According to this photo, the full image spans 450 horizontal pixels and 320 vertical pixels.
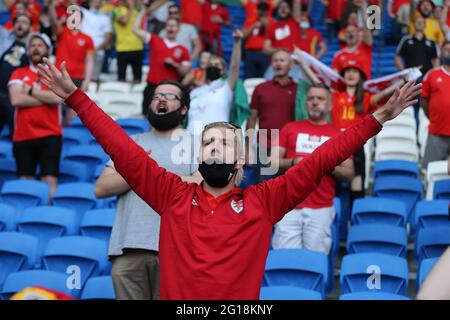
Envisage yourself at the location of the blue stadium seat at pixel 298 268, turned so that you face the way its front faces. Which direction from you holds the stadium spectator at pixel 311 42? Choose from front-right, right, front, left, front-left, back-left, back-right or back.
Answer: back

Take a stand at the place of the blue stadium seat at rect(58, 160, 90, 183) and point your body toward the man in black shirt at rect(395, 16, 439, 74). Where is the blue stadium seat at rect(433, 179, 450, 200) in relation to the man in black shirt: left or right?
right

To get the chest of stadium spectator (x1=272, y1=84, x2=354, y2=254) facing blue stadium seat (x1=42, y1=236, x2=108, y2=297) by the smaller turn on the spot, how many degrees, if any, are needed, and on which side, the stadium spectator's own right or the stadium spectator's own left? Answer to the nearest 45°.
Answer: approximately 90° to the stadium spectator's own right

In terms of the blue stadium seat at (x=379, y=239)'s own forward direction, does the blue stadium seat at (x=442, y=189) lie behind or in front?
behind

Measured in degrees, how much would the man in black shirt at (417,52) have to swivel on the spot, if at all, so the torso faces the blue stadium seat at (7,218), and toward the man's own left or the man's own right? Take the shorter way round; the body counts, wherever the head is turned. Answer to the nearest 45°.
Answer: approximately 45° to the man's own right

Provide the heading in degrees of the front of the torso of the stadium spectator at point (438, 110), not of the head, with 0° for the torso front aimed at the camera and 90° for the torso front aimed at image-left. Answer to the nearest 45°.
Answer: approximately 0°

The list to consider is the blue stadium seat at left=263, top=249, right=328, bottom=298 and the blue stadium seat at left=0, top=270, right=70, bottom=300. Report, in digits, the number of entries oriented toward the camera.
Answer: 2
